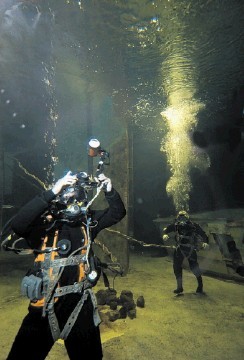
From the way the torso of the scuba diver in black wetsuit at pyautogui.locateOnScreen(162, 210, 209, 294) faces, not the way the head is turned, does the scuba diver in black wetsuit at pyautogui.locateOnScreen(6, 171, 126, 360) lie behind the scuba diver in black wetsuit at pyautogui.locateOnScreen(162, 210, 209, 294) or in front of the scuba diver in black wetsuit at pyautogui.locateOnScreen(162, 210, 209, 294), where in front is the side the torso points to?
in front

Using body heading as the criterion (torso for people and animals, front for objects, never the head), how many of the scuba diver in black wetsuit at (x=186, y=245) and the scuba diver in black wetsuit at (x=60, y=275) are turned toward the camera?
2

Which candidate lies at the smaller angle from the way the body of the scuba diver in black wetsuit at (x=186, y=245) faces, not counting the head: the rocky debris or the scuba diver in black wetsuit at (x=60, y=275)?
the scuba diver in black wetsuit

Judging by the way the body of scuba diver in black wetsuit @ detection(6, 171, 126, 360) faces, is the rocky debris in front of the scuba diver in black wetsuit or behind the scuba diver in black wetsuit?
behind

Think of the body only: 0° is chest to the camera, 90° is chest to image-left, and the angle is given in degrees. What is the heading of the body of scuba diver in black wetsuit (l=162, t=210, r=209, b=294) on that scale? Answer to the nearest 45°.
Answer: approximately 0°

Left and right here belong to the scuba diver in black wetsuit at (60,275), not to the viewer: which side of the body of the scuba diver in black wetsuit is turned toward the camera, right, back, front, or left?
front

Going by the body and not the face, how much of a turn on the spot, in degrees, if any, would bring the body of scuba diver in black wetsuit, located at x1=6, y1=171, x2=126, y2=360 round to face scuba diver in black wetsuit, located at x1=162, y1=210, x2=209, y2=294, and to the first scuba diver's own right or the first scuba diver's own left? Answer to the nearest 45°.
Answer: approximately 135° to the first scuba diver's own left

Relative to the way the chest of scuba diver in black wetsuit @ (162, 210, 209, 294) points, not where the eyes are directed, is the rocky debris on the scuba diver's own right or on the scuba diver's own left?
on the scuba diver's own right
